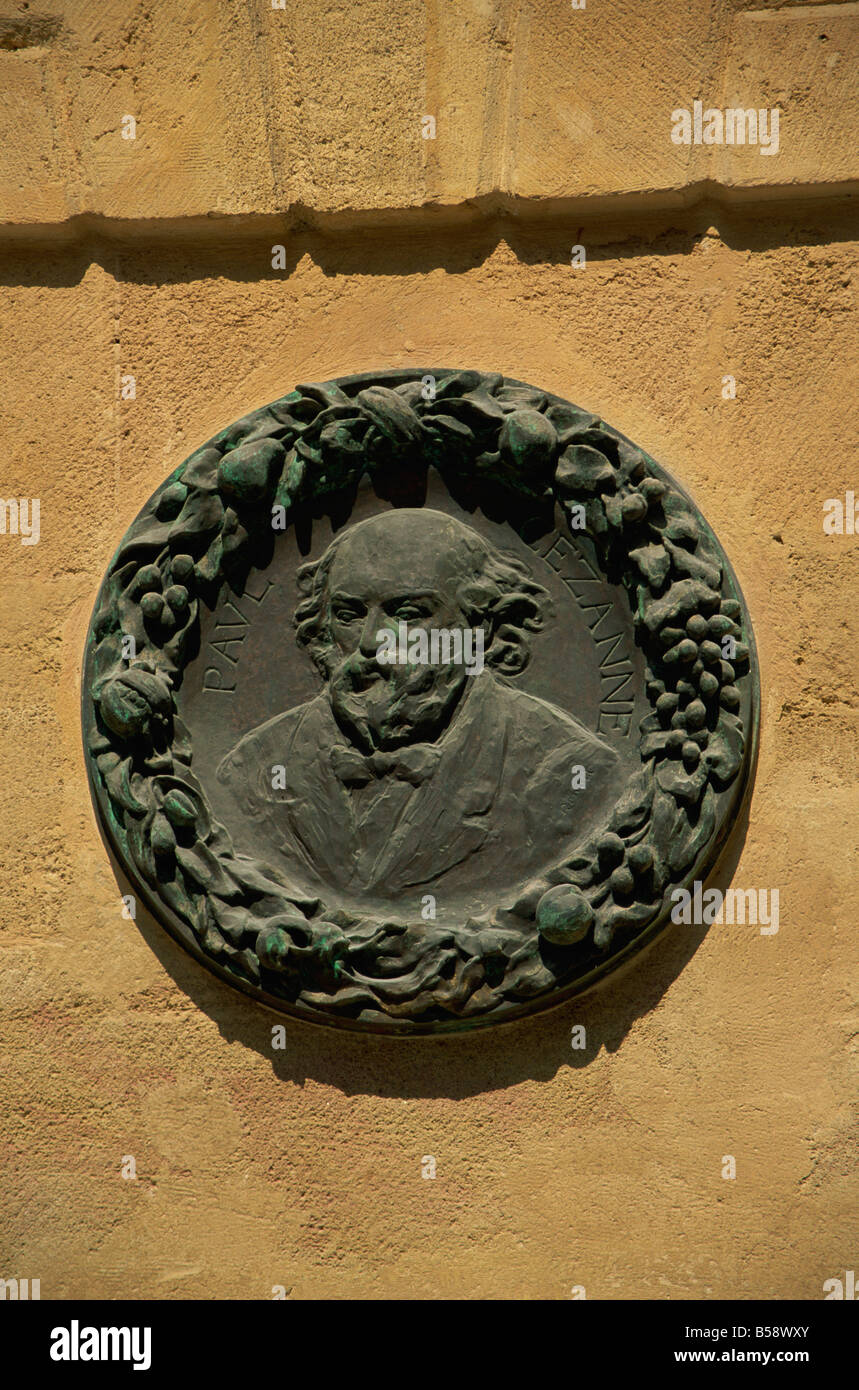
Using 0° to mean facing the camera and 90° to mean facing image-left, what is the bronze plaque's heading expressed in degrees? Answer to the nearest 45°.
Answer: approximately 0°
